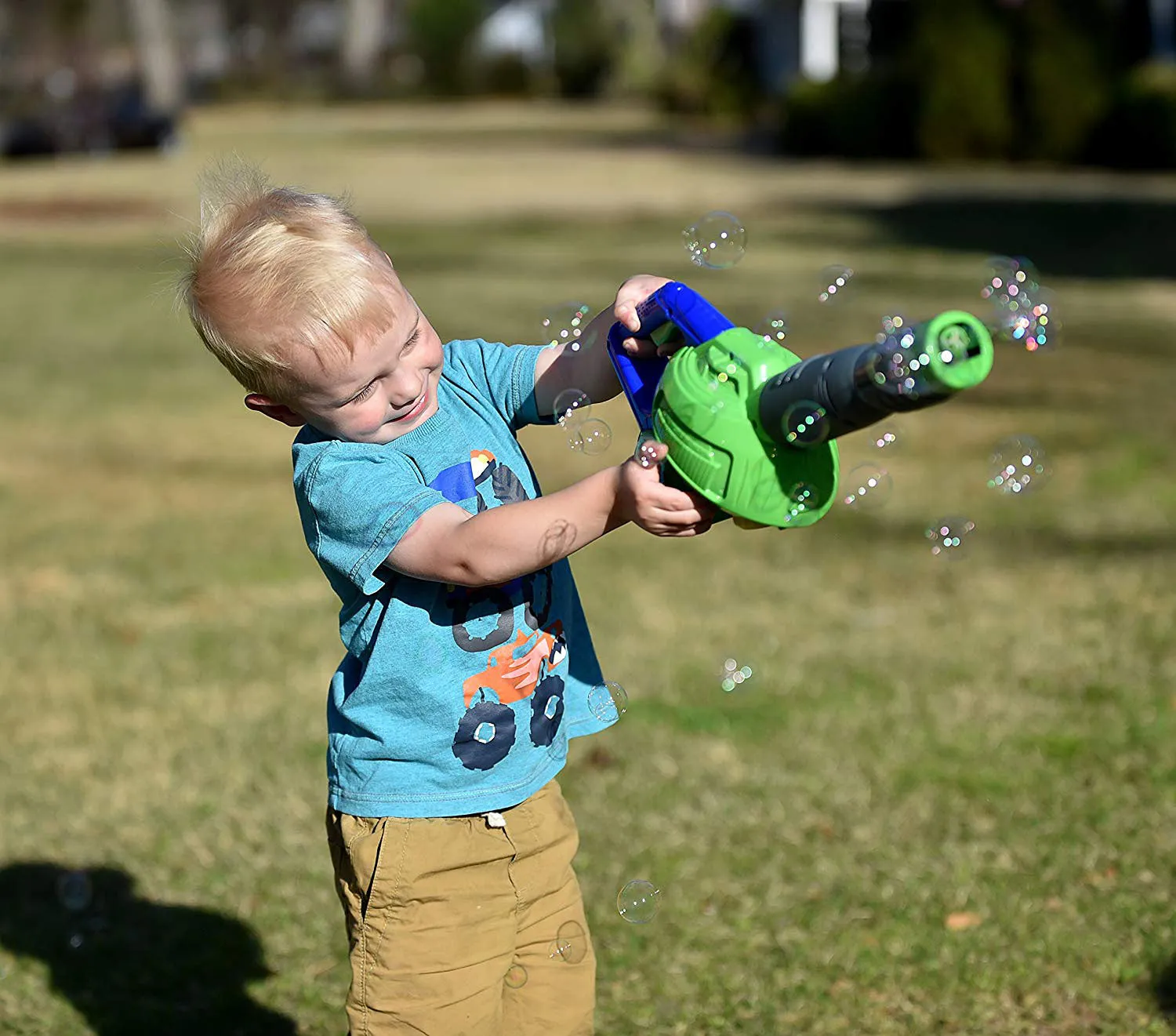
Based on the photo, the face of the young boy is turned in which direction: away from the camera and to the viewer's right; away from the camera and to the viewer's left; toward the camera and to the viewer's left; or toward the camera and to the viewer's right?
toward the camera and to the viewer's right

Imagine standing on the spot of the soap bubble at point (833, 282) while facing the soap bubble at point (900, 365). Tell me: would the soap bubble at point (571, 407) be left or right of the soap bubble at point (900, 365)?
right

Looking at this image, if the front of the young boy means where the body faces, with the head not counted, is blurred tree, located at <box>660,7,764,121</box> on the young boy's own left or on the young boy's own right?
on the young boy's own left

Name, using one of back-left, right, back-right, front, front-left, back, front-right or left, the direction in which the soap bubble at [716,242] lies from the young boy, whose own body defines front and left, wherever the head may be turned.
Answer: left

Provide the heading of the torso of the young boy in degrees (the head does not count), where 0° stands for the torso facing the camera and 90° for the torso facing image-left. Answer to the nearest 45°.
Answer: approximately 315°

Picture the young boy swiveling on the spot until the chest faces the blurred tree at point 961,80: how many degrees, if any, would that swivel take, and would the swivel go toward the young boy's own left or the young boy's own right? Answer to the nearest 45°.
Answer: approximately 135° to the young boy's own left

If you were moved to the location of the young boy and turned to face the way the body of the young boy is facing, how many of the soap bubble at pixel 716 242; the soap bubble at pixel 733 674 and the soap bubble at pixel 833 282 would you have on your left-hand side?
3
